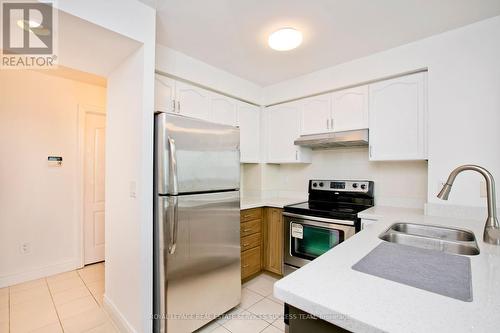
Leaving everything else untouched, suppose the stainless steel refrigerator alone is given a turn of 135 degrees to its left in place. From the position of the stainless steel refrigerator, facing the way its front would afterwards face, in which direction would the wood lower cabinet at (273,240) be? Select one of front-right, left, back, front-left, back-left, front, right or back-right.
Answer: front-right

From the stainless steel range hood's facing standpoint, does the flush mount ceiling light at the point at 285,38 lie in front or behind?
in front

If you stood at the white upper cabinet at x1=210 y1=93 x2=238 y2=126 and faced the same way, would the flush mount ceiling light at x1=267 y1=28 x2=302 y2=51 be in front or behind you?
in front

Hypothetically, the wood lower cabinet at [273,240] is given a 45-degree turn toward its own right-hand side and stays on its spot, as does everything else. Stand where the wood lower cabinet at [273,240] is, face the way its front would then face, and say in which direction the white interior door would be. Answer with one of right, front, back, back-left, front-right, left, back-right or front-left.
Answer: front

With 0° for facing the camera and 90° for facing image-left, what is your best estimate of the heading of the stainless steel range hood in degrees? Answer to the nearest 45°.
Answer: approximately 45°

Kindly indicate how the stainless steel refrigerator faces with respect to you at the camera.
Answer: facing the viewer and to the right of the viewer

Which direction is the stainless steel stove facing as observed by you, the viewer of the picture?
facing the viewer and to the left of the viewer

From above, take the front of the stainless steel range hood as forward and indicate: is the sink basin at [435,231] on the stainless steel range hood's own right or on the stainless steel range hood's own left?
on the stainless steel range hood's own left
